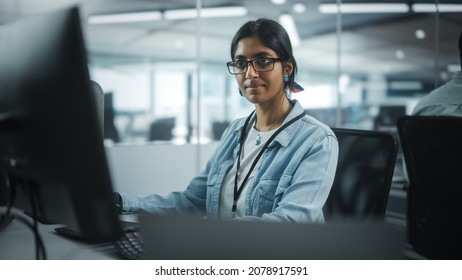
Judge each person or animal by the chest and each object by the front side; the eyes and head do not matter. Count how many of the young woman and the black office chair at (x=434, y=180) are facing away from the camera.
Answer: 1

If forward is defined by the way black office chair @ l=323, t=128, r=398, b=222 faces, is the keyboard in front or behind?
in front

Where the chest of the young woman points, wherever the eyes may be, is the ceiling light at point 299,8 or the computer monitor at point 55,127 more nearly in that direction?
the computer monitor

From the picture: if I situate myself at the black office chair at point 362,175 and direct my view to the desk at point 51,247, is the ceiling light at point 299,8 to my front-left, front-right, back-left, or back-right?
back-right

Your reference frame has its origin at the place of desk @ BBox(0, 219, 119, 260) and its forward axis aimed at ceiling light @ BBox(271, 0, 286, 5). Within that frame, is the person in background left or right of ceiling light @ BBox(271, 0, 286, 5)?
right

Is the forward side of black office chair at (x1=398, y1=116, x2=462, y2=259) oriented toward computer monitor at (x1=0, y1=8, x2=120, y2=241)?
no

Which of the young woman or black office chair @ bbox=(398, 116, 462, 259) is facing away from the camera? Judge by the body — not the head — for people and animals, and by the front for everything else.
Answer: the black office chair

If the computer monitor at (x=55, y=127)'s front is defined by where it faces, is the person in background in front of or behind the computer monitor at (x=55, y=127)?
in front

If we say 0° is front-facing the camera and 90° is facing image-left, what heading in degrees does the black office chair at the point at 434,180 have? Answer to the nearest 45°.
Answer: approximately 180°

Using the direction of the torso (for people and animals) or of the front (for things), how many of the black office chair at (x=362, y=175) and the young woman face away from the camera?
0

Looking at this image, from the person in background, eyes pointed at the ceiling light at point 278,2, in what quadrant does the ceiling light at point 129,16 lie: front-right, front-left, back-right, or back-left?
front-left
